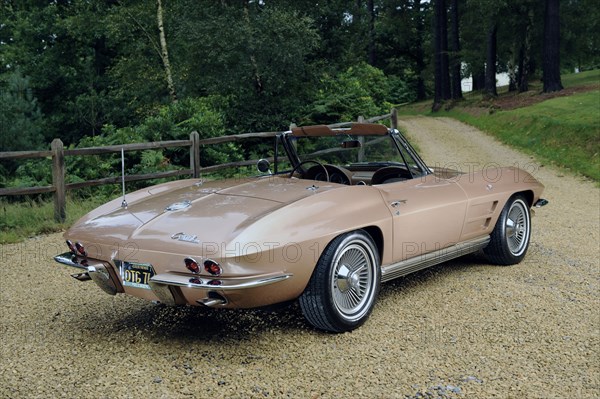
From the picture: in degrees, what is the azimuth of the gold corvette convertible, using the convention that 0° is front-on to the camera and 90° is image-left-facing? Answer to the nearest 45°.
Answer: approximately 225°

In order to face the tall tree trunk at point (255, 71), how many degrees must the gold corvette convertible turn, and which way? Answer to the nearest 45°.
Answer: approximately 45° to its left

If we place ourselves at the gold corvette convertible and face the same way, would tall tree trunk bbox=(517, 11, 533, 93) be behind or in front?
in front

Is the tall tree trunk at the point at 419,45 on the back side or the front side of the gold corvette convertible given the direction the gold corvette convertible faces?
on the front side

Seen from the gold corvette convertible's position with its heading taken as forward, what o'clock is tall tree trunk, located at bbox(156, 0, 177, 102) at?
The tall tree trunk is roughly at 10 o'clock from the gold corvette convertible.
